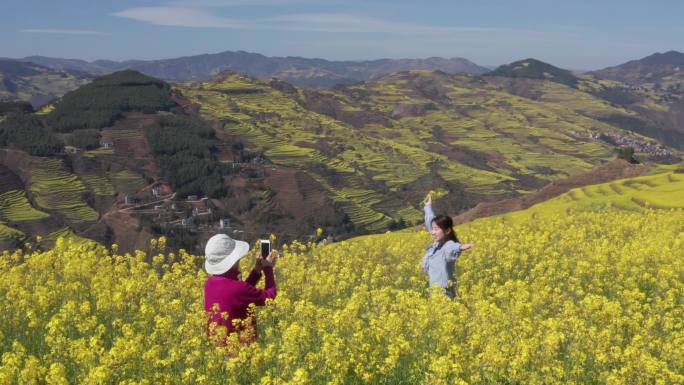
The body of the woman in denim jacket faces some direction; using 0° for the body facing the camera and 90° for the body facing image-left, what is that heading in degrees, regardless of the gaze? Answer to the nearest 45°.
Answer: approximately 45°

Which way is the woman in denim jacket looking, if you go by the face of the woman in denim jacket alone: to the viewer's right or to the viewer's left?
to the viewer's left

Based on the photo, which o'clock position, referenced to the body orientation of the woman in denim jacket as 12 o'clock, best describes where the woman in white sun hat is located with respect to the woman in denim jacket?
The woman in white sun hat is roughly at 12 o'clock from the woman in denim jacket.

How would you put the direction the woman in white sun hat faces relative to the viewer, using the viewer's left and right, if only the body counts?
facing away from the viewer and to the right of the viewer

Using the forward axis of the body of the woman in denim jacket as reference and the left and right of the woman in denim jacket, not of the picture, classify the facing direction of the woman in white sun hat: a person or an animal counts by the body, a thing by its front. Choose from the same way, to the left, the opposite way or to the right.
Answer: the opposite way

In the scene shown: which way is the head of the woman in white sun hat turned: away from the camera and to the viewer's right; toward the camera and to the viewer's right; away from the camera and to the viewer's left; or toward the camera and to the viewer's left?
away from the camera and to the viewer's right

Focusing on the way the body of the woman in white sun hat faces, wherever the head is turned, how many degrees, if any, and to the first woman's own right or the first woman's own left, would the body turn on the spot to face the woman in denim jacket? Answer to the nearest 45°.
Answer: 0° — they already face them
